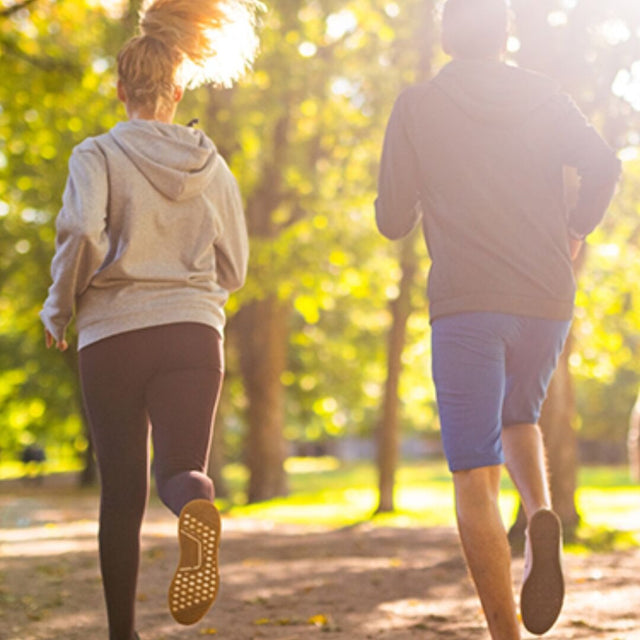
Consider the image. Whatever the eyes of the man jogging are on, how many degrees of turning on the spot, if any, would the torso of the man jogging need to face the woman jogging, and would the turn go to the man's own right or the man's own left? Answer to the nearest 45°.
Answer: approximately 90° to the man's own left

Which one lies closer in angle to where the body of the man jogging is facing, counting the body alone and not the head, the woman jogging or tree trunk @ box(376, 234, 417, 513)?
the tree trunk

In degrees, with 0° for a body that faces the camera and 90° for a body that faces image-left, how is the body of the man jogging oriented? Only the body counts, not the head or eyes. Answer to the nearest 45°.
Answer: approximately 180°

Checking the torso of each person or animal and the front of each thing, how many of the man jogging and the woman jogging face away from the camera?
2

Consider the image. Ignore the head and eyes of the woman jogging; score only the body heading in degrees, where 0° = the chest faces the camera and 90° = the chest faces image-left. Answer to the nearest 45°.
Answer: approximately 180°

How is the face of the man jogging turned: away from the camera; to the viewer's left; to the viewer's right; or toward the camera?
away from the camera

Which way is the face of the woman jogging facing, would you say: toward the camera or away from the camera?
away from the camera

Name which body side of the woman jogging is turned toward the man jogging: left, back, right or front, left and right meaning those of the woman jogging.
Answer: right

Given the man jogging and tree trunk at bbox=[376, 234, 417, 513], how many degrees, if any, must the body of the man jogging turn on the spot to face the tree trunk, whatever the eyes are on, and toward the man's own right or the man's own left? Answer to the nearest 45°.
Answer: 0° — they already face it
